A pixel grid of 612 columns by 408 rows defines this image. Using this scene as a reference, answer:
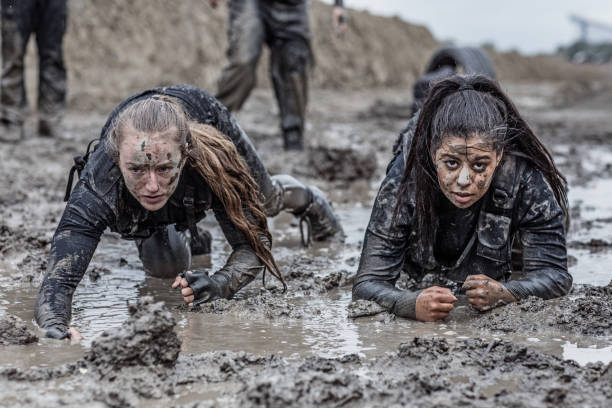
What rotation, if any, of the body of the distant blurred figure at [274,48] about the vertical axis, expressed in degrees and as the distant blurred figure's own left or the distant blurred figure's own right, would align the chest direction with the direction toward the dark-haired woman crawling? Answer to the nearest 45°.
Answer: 0° — they already face them

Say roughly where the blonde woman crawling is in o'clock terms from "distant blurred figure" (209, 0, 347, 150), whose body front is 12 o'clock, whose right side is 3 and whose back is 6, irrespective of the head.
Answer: The blonde woman crawling is roughly at 12 o'clock from the distant blurred figure.

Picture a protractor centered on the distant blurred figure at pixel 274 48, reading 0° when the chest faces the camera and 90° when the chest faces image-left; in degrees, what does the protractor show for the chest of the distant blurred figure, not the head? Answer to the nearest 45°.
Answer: approximately 0°
